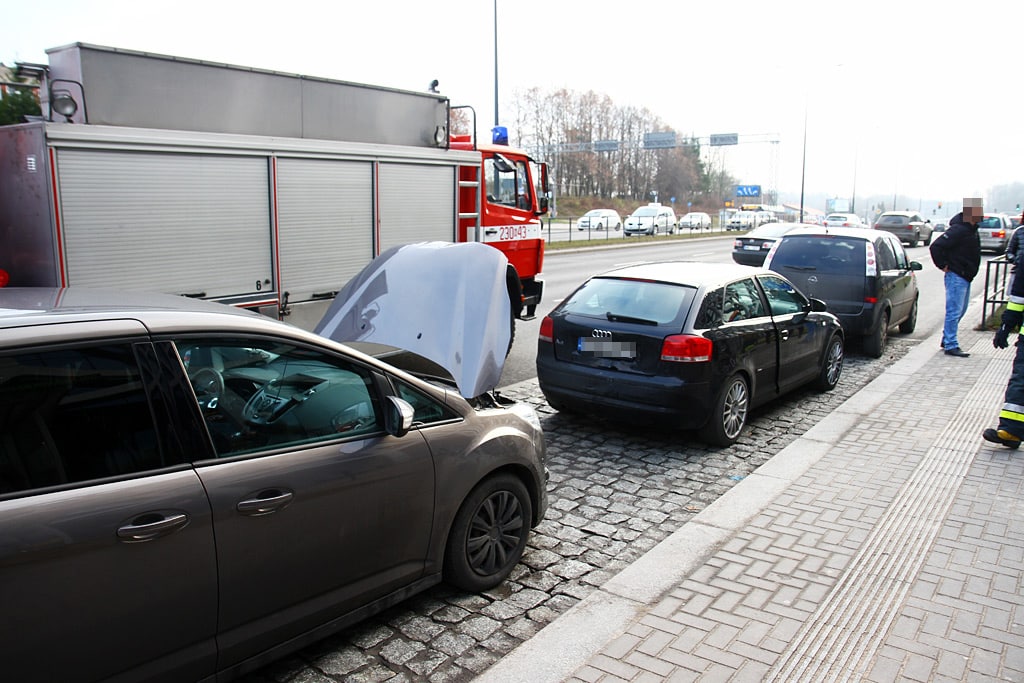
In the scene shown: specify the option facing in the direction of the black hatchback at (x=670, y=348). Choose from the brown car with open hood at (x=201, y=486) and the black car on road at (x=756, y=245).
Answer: the brown car with open hood

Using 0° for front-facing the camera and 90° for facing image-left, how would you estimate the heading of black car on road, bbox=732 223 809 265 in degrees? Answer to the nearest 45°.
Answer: approximately 225°

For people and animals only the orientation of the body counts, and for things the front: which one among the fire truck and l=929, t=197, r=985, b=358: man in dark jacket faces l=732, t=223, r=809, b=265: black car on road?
the fire truck

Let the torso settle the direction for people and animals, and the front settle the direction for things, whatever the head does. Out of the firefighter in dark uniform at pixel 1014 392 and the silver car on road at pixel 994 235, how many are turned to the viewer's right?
0

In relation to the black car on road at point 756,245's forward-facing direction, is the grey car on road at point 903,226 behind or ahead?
ahead

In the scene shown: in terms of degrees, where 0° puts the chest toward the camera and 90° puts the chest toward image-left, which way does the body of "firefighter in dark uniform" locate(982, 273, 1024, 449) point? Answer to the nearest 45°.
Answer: approximately 90°

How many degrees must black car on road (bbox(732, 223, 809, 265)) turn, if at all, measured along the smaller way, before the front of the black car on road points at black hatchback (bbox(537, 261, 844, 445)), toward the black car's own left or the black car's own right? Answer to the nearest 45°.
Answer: approximately 135° to the black car's own right
